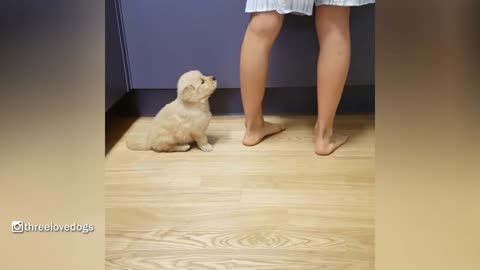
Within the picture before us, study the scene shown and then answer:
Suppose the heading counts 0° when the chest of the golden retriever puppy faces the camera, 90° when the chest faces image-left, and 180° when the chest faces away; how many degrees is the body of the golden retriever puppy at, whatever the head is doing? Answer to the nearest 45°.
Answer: approximately 270°
